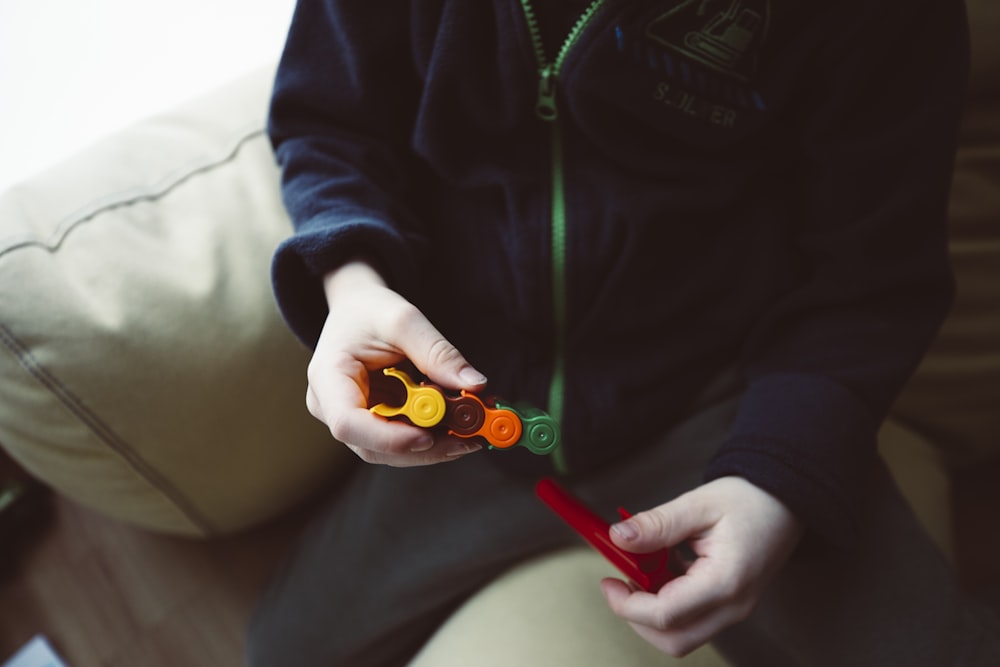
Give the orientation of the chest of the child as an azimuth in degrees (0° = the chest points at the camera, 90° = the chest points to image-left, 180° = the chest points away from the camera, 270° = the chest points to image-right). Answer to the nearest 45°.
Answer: approximately 0°
